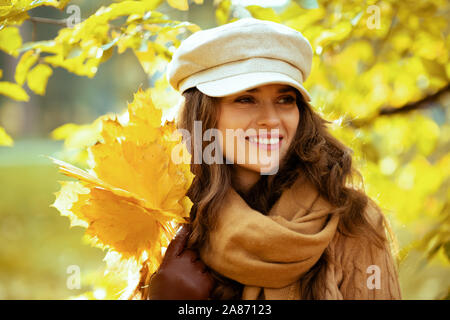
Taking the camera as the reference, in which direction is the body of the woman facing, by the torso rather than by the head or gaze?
toward the camera
